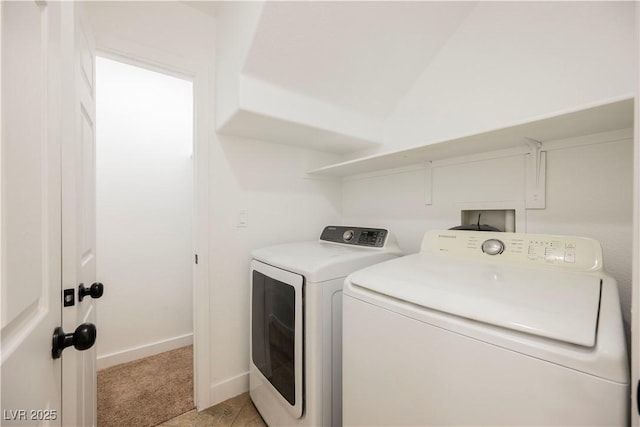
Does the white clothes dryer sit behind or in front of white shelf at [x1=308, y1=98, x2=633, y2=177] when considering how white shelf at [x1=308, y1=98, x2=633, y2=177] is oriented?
in front

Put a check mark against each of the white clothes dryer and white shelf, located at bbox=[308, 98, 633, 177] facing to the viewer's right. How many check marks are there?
0

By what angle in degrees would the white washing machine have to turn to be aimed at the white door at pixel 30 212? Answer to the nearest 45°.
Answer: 0° — it already faces it

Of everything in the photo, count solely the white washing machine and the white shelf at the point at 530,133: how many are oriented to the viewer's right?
0

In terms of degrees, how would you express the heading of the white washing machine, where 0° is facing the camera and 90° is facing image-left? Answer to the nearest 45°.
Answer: approximately 45°

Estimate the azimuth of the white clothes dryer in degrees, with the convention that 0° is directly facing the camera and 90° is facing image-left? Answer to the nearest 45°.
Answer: approximately 45°

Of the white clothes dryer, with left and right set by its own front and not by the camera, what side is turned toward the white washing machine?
left

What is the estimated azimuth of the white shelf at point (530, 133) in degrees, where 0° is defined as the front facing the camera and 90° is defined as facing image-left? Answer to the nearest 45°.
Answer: approximately 45°

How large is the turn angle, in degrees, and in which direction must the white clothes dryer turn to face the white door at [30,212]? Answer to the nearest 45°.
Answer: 0° — it already faces it

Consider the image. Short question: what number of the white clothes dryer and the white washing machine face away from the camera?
0

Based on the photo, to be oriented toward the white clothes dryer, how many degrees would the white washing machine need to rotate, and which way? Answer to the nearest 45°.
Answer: approximately 45° to its right
